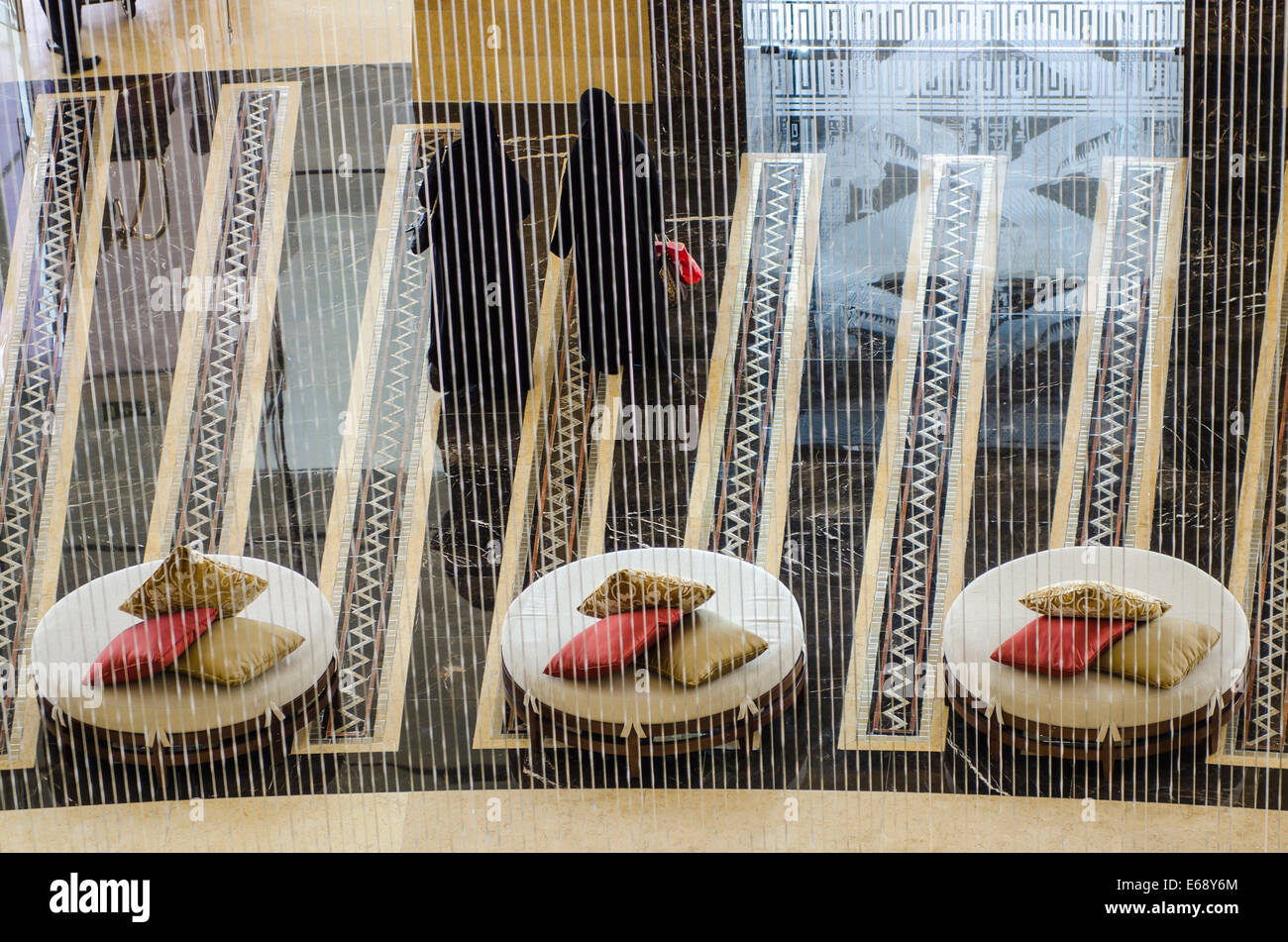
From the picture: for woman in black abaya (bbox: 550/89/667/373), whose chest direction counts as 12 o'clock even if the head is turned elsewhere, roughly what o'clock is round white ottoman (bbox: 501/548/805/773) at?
The round white ottoman is roughly at 6 o'clock from the woman in black abaya.

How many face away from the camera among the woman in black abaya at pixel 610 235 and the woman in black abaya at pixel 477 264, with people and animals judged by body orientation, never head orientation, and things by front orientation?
2

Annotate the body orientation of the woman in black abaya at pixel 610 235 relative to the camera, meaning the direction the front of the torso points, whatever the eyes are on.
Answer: away from the camera

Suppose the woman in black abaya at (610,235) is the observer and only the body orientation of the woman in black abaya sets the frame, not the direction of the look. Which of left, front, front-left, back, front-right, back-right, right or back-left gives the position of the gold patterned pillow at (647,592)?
back

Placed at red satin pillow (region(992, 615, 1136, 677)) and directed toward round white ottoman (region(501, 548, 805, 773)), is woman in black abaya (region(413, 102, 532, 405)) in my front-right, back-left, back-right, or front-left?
front-right

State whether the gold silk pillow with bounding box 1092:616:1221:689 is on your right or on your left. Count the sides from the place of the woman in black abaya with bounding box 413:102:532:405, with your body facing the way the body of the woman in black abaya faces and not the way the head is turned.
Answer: on your right

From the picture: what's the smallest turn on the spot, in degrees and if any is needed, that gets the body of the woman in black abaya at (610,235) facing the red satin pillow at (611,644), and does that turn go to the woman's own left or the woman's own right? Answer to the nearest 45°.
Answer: approximately 180°

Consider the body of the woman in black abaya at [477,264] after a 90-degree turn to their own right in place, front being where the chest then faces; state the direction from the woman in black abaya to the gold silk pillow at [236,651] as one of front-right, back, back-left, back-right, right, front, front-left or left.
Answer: back-right

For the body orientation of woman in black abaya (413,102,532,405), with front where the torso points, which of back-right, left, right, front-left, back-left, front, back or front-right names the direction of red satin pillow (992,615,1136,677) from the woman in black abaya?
back-right

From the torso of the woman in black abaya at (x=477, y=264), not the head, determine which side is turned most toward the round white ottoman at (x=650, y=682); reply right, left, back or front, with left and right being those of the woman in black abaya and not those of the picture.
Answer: back

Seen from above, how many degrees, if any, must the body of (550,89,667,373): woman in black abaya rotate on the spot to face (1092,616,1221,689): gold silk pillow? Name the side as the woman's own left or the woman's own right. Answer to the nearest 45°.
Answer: approximately 135° to the woman's own right

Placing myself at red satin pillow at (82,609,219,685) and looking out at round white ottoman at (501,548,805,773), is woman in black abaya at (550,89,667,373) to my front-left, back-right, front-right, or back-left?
front-left

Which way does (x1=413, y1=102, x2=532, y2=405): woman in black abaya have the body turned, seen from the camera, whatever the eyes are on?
away from the camera
